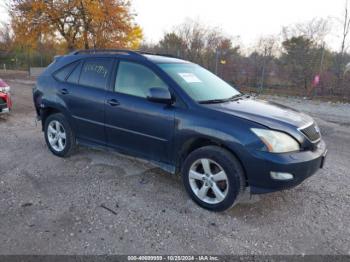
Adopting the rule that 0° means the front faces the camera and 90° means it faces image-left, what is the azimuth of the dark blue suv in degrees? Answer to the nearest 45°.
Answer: approximately 315°

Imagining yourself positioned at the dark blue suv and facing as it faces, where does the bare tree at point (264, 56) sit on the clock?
The bare tree is roughly at 8 o'clock from the dark blue suv.

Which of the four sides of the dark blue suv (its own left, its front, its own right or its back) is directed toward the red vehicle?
back
